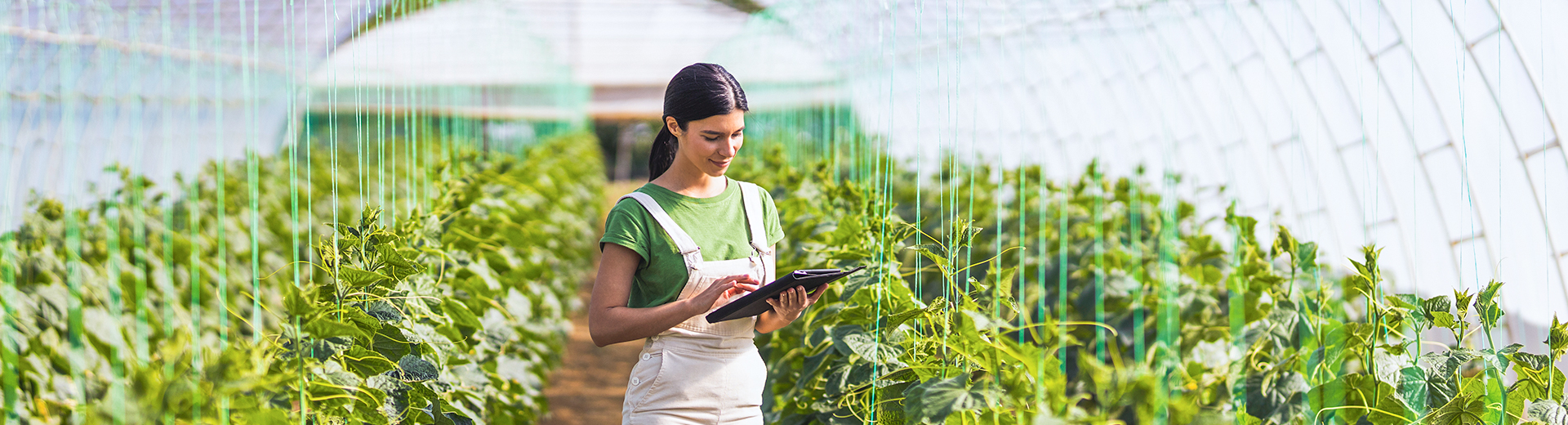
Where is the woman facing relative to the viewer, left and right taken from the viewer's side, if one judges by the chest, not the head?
facing the viewer and to the right of the viewer

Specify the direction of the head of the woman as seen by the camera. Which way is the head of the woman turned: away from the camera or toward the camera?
toward the camera
